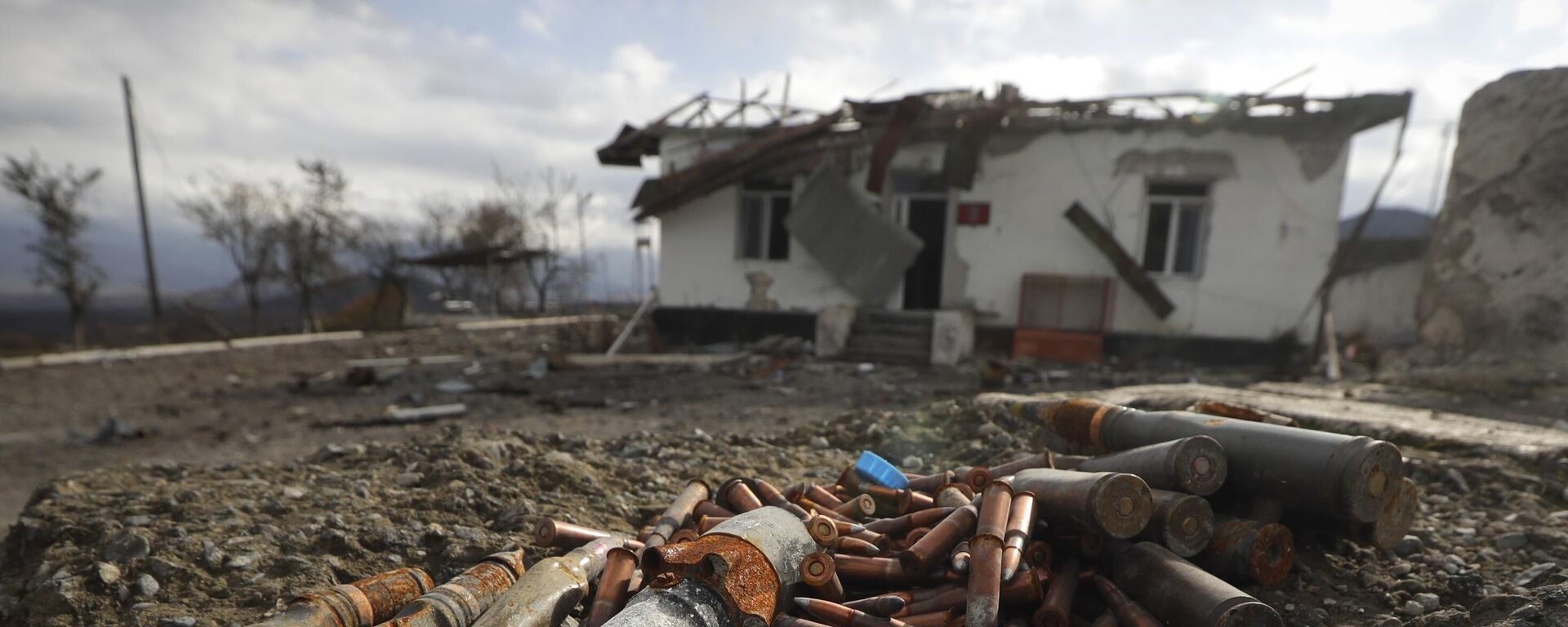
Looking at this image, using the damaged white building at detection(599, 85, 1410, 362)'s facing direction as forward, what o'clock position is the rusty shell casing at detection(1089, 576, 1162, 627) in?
The rusty shell casing is roughly at 12 o'clock from the damaged white building.

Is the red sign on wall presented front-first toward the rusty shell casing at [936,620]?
yes

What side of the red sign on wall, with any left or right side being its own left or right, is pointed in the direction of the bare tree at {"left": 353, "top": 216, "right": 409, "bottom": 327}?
right

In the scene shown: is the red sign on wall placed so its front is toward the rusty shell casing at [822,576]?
yes

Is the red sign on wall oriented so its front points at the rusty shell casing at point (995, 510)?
yes

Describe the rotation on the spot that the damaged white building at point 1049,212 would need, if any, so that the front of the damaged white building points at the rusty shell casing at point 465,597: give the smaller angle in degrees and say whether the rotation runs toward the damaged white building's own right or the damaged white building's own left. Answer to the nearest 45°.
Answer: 0° — it already faces it

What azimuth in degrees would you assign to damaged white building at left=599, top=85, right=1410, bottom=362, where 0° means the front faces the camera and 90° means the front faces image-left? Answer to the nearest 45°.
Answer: approximately 0°
